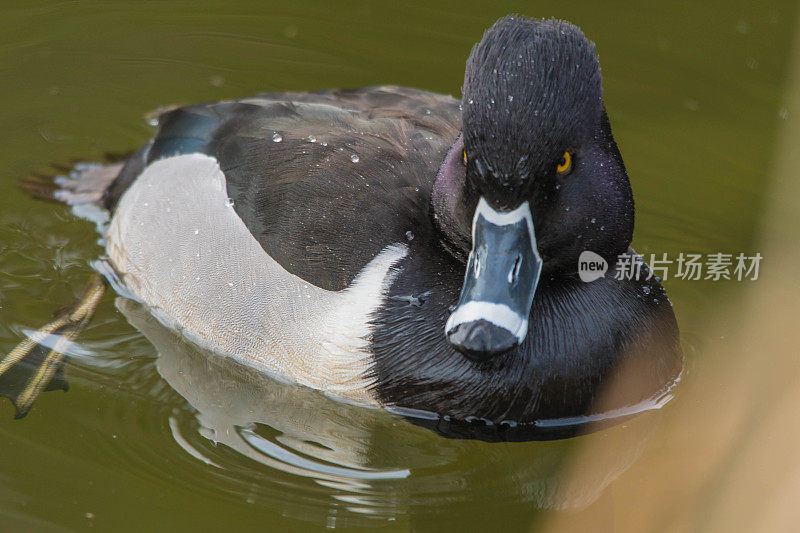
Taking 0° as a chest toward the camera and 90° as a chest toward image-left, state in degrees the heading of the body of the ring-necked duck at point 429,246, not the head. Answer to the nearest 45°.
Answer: approximately 315°
